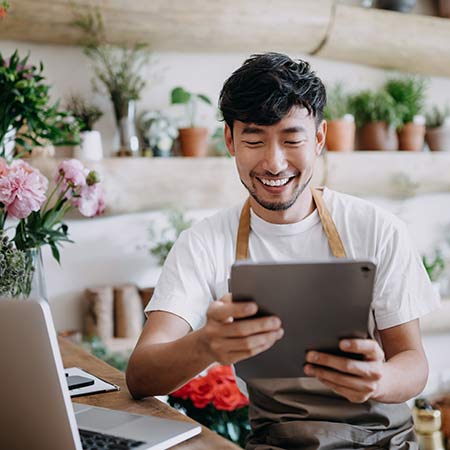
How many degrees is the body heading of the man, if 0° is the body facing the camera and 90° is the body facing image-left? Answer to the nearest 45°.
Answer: approximately 0°

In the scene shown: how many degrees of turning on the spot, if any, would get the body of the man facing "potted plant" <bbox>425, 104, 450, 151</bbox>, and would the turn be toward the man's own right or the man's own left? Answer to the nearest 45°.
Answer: approximately 180°

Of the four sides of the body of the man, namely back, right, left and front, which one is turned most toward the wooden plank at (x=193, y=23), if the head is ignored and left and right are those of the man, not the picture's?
back

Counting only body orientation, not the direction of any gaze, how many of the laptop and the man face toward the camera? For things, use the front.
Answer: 1

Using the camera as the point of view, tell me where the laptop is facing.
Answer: facing away from the viewer and to the right of the viewer

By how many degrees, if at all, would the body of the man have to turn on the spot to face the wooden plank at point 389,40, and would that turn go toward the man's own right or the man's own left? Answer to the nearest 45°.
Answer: approximately 180°
